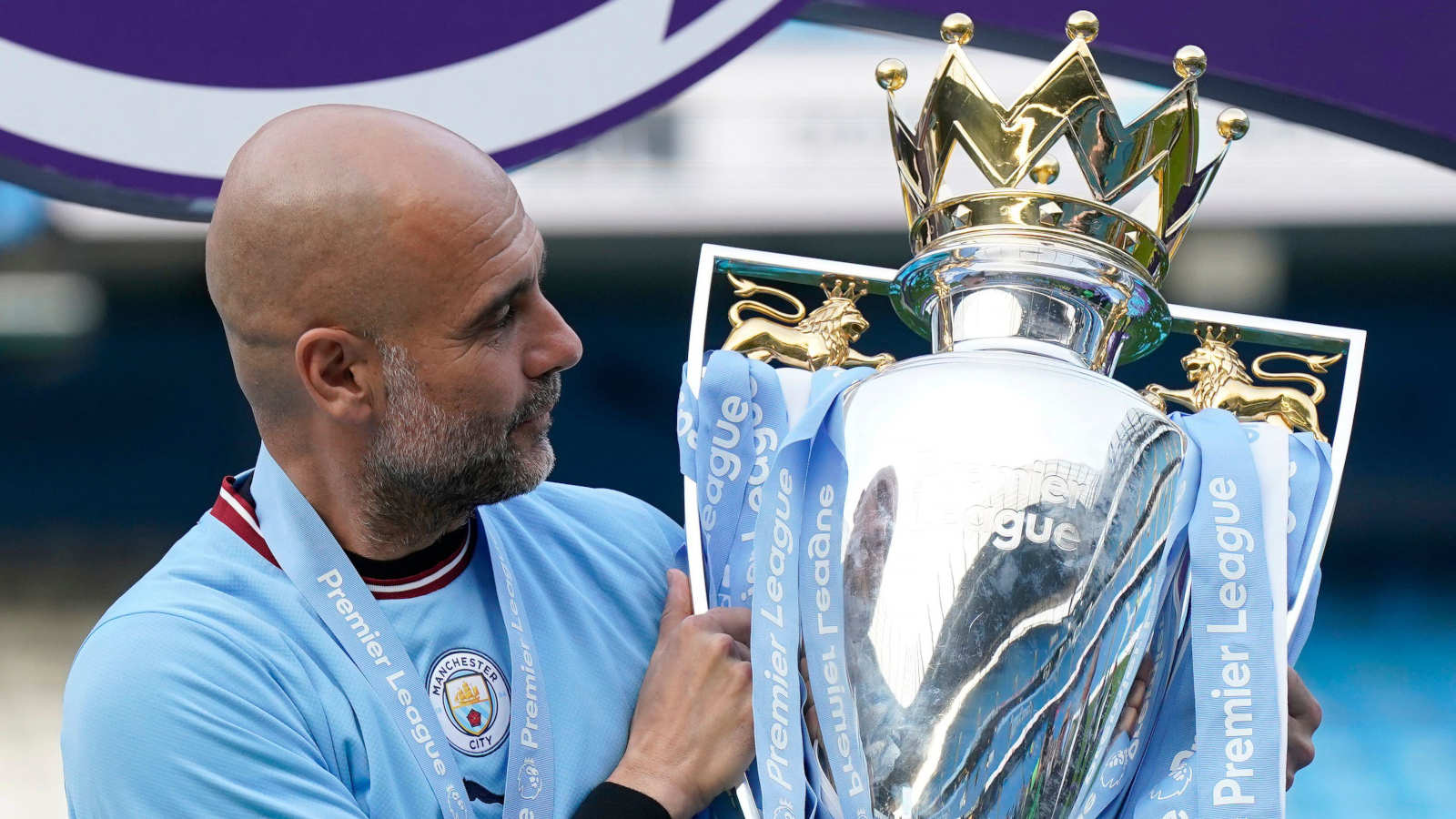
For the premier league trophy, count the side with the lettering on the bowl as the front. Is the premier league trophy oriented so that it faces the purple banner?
no

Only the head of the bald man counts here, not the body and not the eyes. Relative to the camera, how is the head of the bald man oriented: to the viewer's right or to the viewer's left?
to the viewer's right

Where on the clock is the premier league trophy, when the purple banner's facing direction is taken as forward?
The premier league trophy is roughly at 11 o'clock from the purple banner.

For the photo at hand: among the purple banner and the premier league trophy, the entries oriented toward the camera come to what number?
2

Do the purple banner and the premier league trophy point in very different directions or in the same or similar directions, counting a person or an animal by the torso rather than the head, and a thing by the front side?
same or similar directions

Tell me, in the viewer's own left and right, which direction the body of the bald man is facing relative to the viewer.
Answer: facing the viewer and to the right of the viewer

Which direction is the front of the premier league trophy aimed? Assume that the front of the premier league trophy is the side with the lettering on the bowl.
toward the camera
